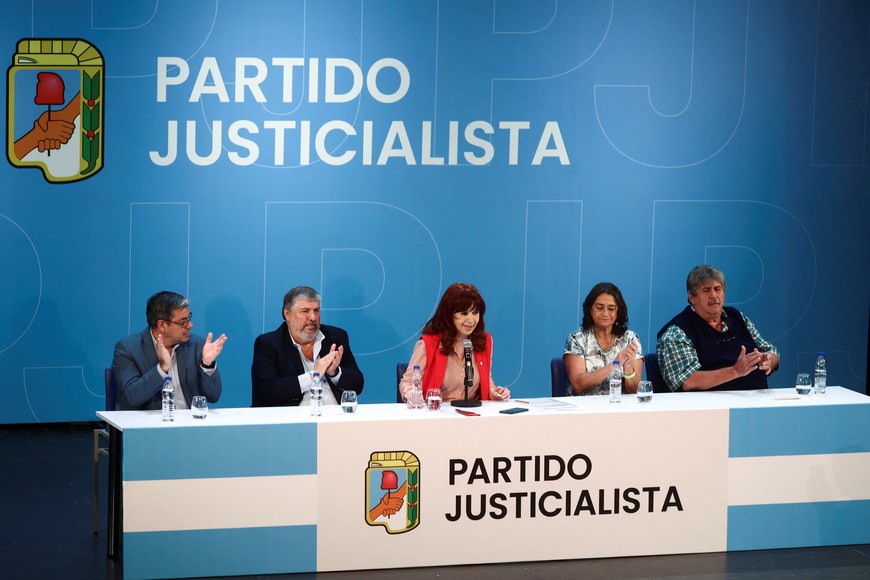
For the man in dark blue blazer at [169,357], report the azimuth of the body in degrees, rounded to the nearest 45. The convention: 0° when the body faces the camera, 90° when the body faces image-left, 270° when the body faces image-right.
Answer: approximately 315°

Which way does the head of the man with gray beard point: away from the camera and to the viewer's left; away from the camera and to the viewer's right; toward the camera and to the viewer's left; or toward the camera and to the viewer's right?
toward the camera and to the viewer's right

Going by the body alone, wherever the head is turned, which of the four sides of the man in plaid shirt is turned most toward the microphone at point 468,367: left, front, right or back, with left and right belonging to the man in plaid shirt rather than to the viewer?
right

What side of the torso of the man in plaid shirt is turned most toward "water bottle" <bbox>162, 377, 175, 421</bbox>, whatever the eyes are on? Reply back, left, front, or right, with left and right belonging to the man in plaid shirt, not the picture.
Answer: right

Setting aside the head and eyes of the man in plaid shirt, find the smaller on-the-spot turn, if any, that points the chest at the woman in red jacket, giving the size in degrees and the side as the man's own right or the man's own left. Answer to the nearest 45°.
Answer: approximately 90° to the man's own right

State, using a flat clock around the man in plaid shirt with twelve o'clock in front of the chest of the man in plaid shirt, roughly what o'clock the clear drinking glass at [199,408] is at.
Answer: The clear drinking glass is roughly at 3 o'clock from the man in plaid shirt.
